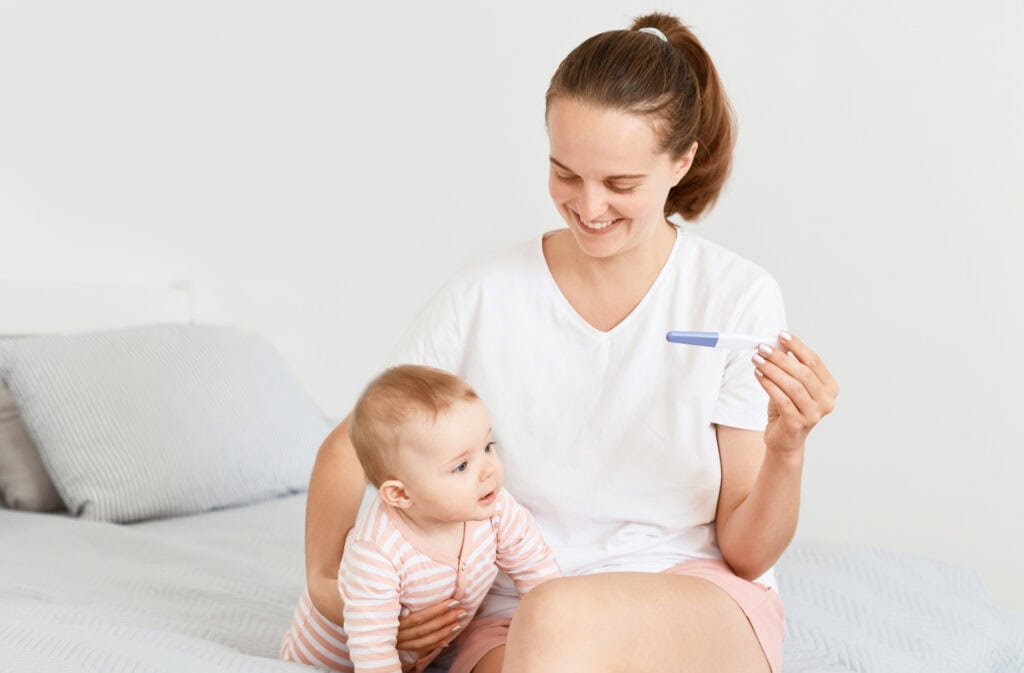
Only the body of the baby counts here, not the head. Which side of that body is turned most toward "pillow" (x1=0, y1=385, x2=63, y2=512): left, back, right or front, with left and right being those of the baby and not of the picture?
back

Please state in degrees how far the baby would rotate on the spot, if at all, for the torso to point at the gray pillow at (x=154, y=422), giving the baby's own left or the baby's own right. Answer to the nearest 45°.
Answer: approximately 180°

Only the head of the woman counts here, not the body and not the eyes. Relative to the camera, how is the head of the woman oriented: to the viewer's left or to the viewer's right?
to the viewer's left

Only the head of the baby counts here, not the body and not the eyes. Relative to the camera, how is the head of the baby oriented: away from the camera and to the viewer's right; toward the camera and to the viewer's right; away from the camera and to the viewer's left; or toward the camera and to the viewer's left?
toward the camera and to the viewer's right
